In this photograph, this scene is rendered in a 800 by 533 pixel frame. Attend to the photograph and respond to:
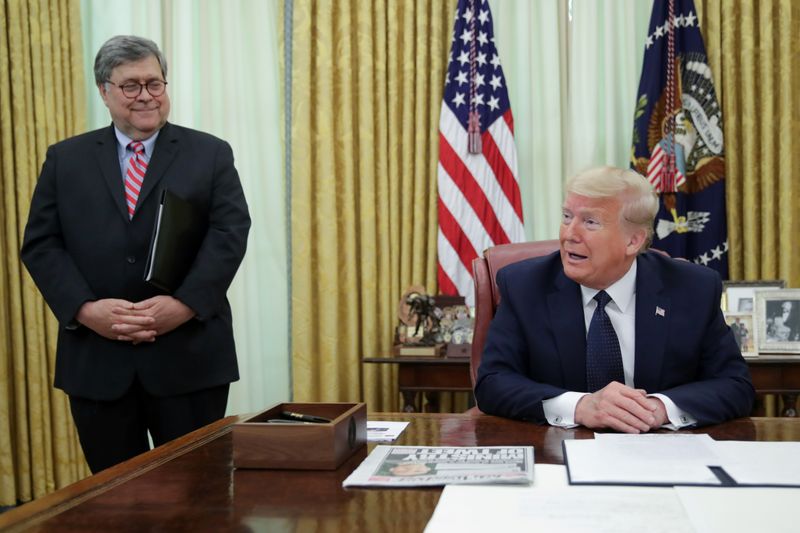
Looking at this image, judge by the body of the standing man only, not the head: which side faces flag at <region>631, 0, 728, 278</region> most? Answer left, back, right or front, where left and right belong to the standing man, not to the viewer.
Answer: left

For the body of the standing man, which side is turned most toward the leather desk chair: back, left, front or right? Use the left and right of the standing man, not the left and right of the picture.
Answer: left

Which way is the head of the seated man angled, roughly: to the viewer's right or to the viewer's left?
to the viewer's left

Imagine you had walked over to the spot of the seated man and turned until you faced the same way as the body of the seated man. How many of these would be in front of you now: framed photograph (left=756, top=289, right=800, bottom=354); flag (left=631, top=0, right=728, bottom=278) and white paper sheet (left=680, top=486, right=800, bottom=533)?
1

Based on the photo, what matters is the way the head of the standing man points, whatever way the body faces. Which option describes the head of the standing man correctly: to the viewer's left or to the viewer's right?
to the viewer's right

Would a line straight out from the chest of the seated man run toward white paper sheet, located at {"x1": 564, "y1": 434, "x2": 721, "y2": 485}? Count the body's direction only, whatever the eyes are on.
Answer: yes

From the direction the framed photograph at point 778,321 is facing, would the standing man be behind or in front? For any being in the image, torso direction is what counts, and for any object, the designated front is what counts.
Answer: in front

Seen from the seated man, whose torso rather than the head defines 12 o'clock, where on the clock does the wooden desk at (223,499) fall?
The wooden desk is roughly at 1 o'clock from the seated man.

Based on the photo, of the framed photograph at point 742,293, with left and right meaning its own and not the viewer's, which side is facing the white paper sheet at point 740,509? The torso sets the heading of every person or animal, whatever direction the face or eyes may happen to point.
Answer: front

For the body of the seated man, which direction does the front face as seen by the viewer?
toward the camera

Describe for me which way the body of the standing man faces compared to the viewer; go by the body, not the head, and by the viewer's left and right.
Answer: facing the viewer

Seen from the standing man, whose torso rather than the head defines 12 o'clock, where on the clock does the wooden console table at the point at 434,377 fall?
The wooden console table is roughly at 8 o'clock from the standing man.

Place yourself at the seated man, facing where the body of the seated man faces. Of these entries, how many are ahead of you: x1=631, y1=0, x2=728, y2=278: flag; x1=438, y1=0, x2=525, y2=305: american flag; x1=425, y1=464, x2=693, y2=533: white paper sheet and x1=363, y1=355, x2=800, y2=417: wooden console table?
1

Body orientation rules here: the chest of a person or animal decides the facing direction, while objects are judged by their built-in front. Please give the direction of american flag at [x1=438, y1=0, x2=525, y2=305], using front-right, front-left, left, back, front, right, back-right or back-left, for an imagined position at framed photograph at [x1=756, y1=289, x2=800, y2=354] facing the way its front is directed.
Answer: right

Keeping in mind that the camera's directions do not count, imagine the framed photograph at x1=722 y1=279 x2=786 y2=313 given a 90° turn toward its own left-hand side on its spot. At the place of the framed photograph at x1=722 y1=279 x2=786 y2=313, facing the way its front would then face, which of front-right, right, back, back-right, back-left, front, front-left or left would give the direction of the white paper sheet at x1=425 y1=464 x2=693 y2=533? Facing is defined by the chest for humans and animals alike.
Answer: right
